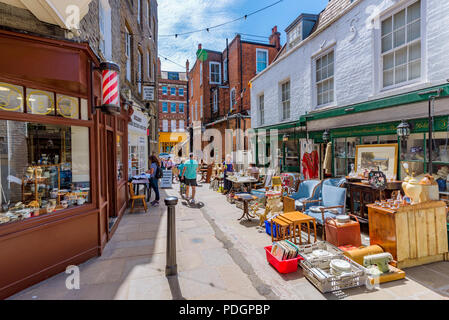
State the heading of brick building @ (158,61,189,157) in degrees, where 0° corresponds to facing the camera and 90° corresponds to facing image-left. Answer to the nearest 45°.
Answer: approximately 0°

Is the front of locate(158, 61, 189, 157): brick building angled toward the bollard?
yes

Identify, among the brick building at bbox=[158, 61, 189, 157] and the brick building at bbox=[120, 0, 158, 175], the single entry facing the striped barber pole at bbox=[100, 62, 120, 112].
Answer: the brick building at bbox=[158, 61, 189, 157]

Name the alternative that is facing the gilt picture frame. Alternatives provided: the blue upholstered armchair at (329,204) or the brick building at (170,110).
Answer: the brick building

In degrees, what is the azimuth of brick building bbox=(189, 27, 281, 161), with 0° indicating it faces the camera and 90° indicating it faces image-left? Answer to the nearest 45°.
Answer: approximately 90°

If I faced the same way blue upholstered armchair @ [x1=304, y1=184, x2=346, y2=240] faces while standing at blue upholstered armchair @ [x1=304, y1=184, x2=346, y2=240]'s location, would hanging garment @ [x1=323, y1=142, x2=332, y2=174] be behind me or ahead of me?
behind

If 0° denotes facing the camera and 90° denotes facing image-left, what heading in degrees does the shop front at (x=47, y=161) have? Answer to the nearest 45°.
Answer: approximately 315°

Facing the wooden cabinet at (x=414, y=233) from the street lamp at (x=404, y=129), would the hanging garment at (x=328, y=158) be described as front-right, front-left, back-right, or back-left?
back-right

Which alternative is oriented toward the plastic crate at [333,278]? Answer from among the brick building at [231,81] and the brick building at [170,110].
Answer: the brick building at [170,110]

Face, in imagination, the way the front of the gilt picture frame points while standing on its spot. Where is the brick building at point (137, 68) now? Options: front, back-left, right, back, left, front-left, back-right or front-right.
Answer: front-right

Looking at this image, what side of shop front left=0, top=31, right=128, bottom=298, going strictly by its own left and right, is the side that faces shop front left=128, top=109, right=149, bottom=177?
left

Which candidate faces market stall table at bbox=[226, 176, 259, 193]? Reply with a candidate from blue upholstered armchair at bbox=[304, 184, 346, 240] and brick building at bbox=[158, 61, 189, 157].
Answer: the brick building

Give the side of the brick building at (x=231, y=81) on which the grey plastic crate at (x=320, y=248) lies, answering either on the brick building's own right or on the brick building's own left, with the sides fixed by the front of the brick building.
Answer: on the brick building's own left
